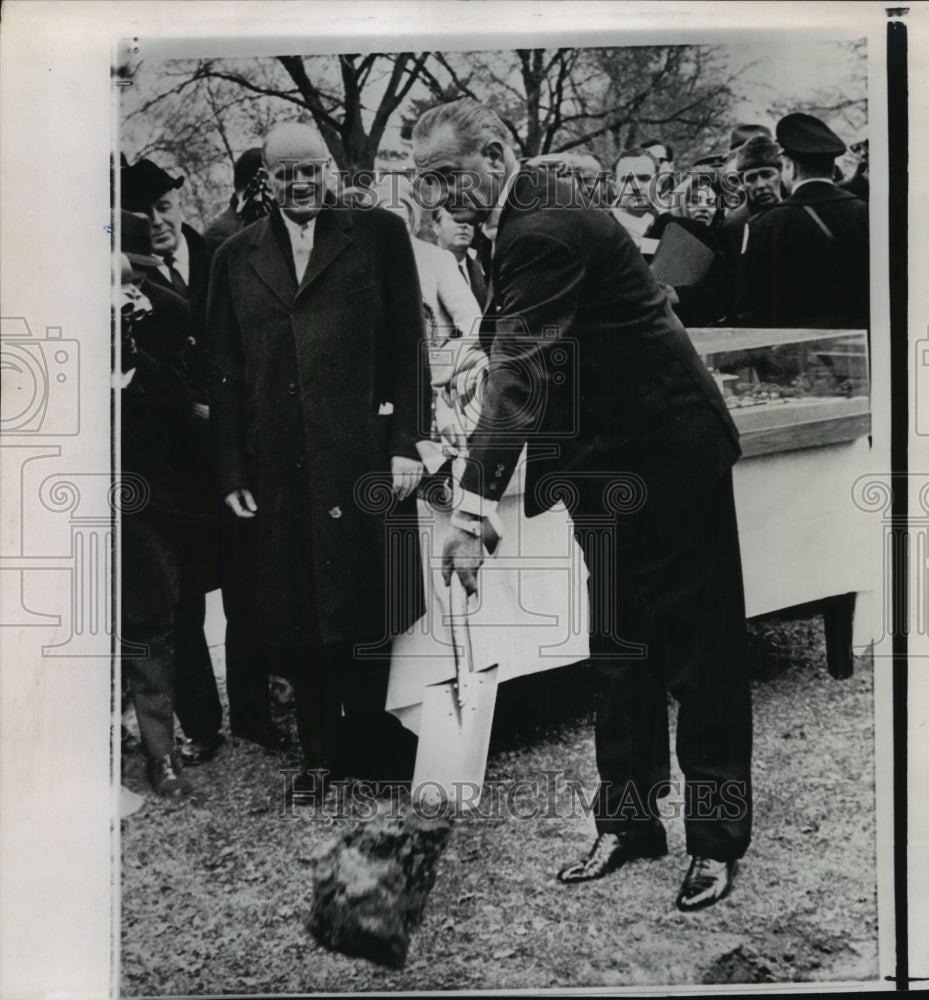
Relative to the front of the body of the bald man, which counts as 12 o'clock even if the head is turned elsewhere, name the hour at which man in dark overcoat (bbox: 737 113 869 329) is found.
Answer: The man in dark overcoat is roughly at 9 o'clock from the bald man.

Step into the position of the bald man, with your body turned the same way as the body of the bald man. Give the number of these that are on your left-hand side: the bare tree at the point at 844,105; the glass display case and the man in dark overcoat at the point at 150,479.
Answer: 2

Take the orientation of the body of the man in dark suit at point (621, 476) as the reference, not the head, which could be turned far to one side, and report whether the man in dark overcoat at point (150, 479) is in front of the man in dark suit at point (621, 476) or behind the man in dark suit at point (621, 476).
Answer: in front

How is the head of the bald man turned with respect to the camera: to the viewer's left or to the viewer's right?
to the viewer's right

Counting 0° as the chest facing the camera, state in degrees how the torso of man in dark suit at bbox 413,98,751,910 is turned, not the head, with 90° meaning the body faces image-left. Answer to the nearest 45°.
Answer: approximately 45°

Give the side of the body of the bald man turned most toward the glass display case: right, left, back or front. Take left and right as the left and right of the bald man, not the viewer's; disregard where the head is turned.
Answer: left

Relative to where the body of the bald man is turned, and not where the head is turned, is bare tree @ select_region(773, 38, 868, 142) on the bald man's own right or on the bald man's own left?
on the bald man's own left

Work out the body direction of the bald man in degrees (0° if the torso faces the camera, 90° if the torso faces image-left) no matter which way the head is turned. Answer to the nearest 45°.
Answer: approximately 0°

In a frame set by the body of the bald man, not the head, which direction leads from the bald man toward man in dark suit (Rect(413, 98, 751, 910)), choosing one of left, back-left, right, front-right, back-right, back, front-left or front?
left

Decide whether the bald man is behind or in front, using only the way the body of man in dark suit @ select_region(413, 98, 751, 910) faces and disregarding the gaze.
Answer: in front

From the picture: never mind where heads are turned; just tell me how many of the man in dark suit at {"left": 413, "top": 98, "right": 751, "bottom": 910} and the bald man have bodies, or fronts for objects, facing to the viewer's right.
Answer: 0

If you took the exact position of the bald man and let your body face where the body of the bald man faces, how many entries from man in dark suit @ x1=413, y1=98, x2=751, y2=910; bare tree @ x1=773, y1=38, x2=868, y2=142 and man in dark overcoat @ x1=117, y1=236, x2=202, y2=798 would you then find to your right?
1
